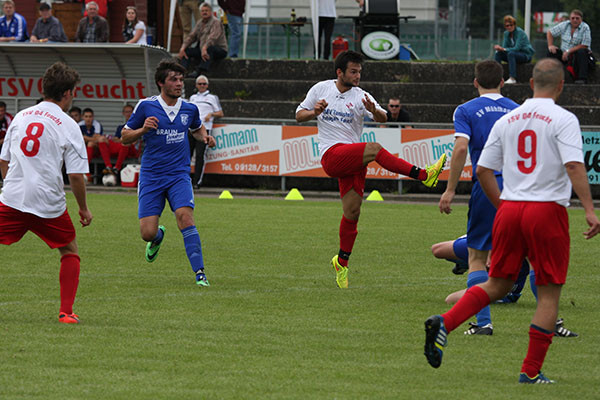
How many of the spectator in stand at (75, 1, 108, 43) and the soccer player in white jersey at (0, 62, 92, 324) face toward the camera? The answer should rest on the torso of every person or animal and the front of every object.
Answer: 1

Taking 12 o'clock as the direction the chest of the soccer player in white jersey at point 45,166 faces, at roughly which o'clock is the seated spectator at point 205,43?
The seated spectator is roughly at 11 o'clock from the soccer player in white jersey.

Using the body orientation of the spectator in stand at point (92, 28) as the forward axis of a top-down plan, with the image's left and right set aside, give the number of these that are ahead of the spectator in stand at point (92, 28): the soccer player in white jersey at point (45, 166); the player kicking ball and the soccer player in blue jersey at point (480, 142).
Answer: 3

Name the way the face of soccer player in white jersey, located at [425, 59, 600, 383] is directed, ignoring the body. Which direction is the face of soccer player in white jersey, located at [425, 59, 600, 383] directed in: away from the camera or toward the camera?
away from the camera

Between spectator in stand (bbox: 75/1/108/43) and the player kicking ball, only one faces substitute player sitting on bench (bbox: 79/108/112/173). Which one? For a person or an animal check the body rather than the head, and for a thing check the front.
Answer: spectator in stand (bbox: 75/1/108/43)

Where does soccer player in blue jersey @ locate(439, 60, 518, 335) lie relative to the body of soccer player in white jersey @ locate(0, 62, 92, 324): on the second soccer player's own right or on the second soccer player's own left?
on the second soccer player's own right

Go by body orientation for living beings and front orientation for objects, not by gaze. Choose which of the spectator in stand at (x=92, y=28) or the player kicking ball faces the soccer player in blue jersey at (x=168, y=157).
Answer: the spectator in stand

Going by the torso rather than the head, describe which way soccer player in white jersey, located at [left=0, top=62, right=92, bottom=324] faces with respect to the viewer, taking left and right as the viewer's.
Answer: facing away from the viewer and to the right of the viewer

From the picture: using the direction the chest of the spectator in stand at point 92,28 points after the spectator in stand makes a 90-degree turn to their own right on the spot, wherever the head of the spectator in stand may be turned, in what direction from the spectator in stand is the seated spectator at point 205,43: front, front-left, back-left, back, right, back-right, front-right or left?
back
